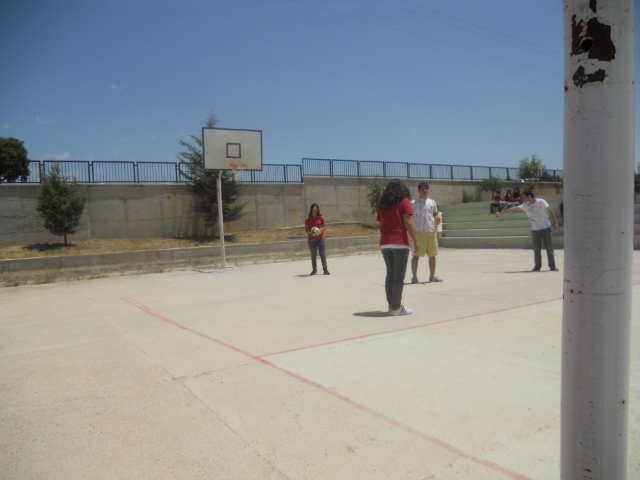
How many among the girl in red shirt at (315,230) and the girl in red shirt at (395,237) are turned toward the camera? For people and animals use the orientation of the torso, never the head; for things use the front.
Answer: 1

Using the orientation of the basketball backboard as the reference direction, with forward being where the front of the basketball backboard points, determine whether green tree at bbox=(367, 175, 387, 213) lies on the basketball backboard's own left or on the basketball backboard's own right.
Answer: on the basketball backboard's own left

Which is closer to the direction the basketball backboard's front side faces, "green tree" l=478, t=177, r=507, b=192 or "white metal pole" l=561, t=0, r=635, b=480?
the white metal pole

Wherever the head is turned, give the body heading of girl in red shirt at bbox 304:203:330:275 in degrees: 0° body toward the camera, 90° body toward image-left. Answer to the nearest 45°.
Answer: approximately 0°

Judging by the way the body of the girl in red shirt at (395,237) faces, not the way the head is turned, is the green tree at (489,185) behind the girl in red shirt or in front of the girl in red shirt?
in front

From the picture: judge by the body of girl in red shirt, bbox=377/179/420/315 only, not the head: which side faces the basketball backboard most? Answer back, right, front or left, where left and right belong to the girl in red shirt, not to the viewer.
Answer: left

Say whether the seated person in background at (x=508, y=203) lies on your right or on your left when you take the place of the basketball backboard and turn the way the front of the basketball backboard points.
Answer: on your left

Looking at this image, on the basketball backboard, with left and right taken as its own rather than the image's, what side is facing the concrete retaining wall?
back

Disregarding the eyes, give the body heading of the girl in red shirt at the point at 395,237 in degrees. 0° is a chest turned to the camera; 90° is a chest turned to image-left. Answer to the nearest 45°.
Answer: approximately 225°

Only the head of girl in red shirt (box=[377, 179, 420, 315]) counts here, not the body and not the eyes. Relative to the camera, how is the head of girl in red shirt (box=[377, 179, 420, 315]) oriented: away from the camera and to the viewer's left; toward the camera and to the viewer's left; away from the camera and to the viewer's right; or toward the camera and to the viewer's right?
away from the camera and to the viewer's right
